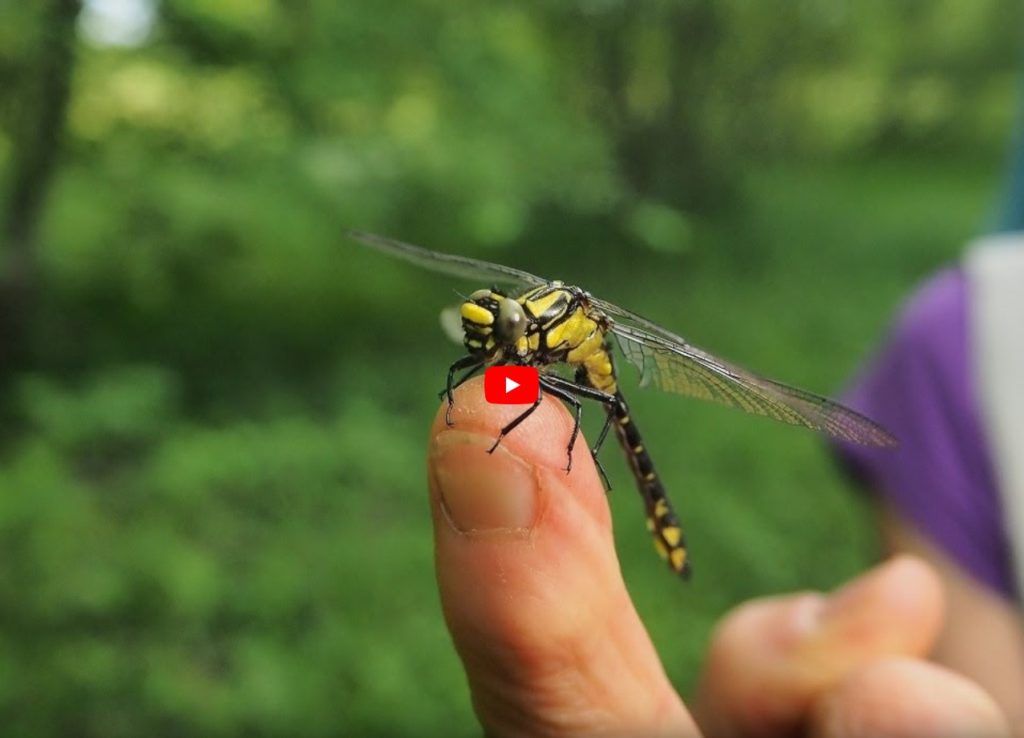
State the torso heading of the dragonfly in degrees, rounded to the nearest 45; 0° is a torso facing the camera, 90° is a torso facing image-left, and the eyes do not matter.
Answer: approximately 45°
